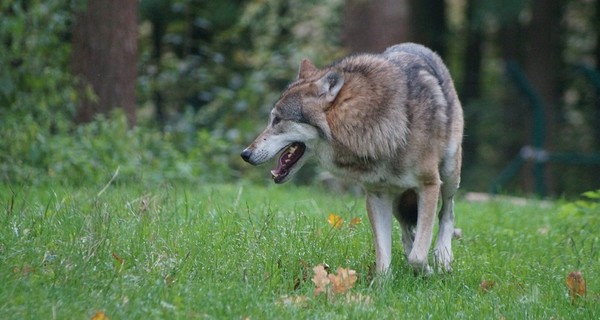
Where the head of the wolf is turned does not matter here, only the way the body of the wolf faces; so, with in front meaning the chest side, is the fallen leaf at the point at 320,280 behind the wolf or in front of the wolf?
in front

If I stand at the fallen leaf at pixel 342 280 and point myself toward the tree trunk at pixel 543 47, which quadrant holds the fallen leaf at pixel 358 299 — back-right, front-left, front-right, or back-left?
back-right

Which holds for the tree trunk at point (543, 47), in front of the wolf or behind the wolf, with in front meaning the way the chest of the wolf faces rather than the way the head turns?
behind

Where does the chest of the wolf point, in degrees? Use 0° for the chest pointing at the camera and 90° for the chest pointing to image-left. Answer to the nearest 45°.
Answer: approximately 45°

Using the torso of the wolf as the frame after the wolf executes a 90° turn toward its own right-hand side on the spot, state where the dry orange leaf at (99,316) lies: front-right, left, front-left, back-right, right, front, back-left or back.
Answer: left

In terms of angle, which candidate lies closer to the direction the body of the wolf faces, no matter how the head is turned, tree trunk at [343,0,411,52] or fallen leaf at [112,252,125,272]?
the fallen leaf

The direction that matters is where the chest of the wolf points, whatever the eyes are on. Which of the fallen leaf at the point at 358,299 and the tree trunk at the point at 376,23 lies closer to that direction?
the fallen leaf

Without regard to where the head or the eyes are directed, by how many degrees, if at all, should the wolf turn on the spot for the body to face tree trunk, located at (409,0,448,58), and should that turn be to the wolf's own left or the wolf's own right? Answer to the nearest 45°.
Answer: approximately 135° to the wolf's own right

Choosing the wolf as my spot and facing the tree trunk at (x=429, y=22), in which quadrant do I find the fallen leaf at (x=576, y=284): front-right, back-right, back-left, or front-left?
back-right
